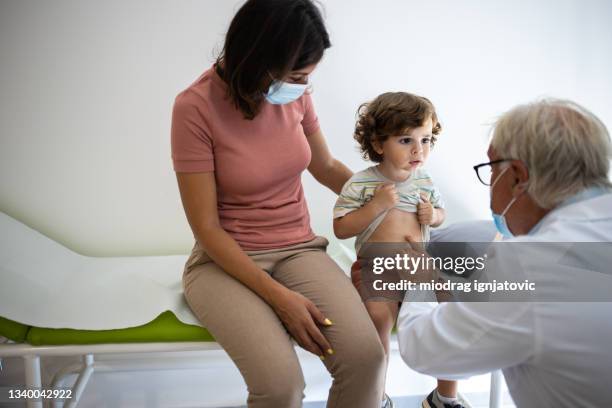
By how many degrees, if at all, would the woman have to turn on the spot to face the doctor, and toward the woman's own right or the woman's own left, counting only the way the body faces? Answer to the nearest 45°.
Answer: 0° — they already face them

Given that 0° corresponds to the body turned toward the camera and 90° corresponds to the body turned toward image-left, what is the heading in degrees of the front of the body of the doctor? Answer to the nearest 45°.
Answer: approximately 135°

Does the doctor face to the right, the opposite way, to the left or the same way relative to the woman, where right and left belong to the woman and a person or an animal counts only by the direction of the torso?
the opposite way

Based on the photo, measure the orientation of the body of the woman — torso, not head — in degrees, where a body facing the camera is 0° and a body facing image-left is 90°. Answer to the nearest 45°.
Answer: approximately 315°

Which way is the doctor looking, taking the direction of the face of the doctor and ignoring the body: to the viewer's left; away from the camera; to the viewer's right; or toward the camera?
to the viewer's left

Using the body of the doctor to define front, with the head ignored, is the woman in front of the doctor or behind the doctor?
in front
